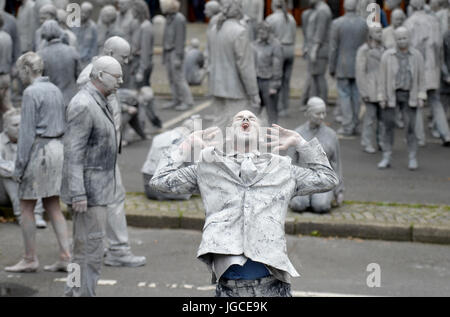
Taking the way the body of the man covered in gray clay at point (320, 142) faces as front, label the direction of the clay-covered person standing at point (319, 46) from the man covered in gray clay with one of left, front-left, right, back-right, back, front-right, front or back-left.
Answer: back

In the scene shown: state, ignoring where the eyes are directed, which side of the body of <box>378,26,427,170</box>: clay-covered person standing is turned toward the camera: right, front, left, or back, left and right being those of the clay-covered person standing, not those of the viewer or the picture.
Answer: front

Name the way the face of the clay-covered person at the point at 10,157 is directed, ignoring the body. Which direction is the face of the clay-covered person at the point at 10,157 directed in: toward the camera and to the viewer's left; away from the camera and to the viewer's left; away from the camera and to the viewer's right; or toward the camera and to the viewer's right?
toward the camera and to the viewer's right

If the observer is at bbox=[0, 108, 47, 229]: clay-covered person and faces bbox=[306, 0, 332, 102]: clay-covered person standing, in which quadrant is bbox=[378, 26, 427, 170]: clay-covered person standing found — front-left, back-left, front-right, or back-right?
front-right

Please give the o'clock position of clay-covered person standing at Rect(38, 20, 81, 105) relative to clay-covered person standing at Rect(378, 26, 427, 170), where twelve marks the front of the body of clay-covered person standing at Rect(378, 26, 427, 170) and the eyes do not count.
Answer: clay-covered person standing at Rect(38, 20, 81, 105) is roughly at 2 o'clock from clay-covered person standing at Rect(378, 26, 427, 170).

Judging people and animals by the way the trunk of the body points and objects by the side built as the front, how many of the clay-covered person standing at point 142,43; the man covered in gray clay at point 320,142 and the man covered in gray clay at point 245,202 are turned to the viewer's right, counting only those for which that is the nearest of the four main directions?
0

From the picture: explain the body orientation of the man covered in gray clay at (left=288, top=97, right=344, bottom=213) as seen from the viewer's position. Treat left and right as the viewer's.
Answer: facing the viewer

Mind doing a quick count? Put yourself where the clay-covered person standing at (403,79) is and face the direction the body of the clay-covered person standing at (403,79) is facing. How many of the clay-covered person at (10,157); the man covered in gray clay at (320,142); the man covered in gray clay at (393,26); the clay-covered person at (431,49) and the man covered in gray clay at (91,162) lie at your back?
2
